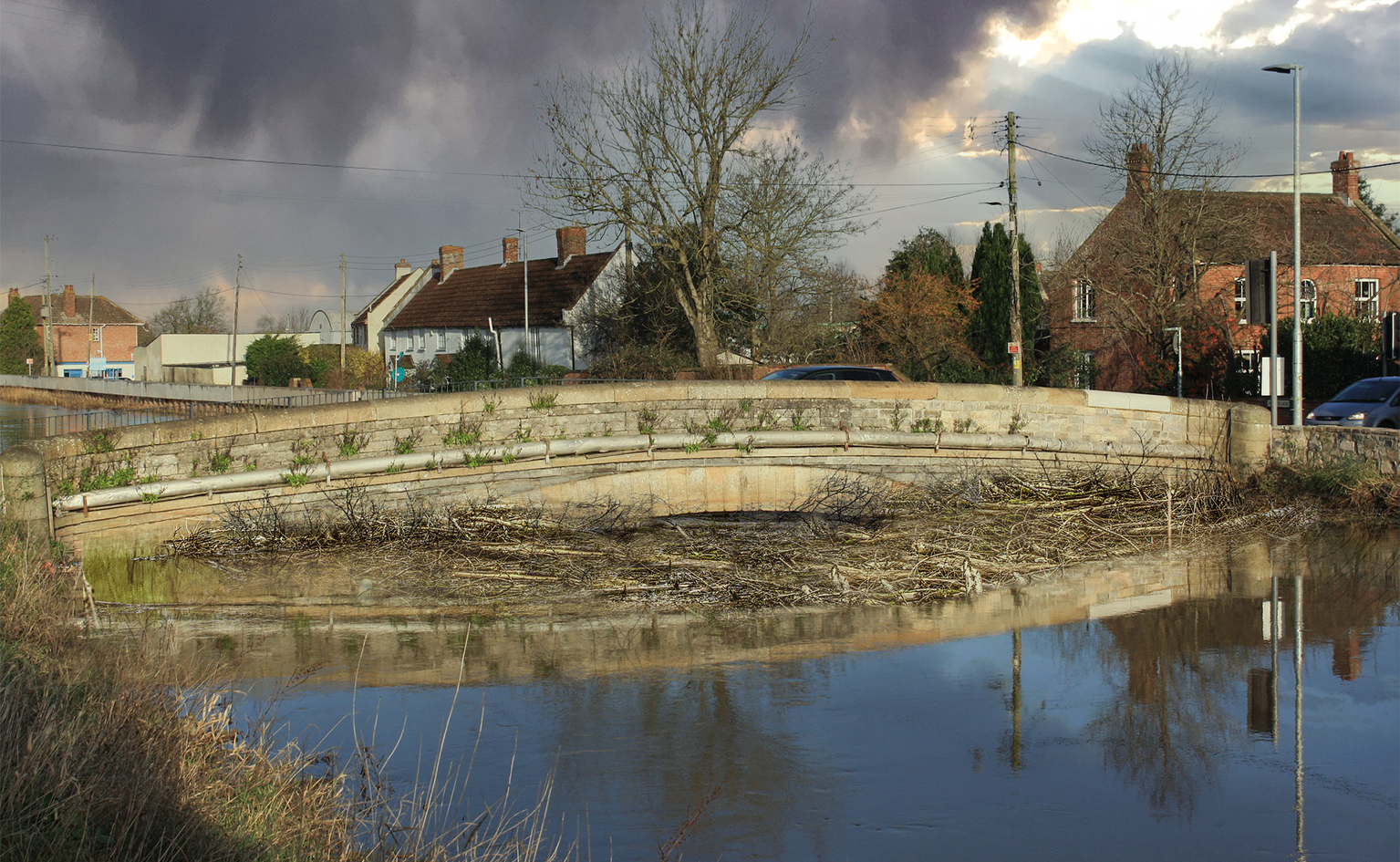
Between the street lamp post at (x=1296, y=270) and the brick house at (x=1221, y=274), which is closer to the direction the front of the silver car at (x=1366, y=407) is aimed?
the street lamp post

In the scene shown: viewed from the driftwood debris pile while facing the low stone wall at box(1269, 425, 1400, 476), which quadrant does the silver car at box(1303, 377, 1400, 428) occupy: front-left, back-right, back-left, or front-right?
front-left

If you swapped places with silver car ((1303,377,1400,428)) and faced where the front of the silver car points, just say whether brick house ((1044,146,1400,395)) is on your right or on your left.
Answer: on your right

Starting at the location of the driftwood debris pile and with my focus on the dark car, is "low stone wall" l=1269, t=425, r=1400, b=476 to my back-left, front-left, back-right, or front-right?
front-right

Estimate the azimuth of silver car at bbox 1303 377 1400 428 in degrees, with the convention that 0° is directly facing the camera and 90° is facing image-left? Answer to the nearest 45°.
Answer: approximately 45°

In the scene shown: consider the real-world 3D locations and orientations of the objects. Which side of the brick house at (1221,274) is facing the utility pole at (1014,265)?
right

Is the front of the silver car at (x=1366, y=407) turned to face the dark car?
yes

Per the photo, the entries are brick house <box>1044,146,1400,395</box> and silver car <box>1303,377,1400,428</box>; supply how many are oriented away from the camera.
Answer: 0

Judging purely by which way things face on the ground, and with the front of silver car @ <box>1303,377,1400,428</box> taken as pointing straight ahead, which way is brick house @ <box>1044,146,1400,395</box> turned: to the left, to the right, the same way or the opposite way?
to the left
